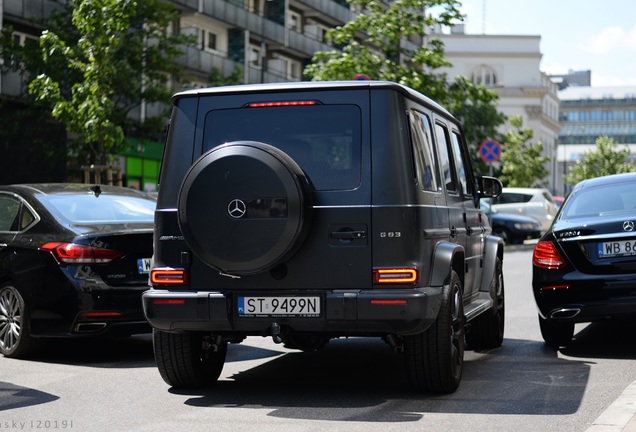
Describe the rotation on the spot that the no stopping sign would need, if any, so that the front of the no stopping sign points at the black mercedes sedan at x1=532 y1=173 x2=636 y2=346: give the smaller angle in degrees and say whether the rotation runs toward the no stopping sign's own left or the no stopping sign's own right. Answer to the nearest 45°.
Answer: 0° — it already faces it

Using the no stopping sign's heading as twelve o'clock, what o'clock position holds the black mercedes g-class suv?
The black mercedes g-class suv is roughly at 12 o'clock from the no stopping sign.

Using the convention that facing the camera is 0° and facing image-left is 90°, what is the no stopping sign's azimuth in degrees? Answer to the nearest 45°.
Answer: approximately 0°

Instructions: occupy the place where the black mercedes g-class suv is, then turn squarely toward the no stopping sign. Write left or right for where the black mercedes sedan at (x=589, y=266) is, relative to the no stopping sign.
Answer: right

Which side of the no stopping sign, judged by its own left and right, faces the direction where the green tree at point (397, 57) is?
right

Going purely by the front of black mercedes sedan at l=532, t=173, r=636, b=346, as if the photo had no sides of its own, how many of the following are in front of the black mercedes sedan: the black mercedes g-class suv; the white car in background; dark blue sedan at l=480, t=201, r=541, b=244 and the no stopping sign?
3

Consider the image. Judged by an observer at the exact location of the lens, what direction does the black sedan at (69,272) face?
facing away from the viewer and to the left of the viewer

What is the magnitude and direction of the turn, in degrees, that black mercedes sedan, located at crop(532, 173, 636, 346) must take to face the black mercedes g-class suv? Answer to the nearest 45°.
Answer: approximately 135° to its left

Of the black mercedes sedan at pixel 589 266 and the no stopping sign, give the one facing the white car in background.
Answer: the black mercedes sedan

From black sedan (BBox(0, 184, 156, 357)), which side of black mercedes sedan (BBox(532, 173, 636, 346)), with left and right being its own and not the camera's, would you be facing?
left

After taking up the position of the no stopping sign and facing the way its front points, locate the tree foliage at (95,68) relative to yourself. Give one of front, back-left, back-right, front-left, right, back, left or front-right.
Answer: front-right

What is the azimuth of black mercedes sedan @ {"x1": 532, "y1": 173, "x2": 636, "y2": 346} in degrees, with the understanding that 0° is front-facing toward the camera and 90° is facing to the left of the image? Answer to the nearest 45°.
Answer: approximately 180°
